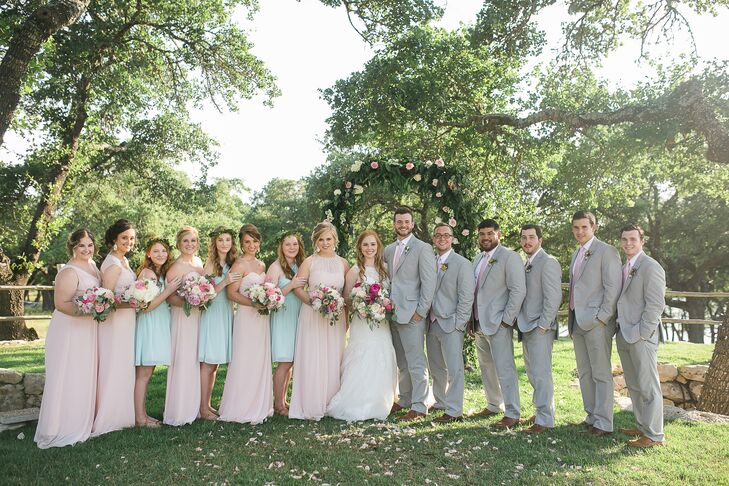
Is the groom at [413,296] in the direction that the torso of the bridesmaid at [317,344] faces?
no

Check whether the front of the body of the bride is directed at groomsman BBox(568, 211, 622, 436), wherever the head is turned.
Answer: no

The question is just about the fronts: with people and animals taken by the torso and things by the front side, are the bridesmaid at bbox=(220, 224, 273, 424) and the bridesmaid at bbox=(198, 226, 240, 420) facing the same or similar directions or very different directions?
same or similar directions

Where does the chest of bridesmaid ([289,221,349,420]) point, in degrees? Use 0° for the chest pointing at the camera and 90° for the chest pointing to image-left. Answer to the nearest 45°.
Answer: approximately 0°

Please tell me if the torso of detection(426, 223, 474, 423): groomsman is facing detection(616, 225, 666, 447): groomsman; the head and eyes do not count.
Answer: no

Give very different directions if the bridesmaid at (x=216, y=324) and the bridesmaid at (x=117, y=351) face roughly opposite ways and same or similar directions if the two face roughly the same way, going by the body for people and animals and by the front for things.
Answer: same or similar directions

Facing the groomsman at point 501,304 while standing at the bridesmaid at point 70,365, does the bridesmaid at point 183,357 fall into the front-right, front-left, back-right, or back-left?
front-left

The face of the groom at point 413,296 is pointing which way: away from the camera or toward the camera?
toward the camera

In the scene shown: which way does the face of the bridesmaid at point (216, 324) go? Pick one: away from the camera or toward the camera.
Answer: toward the camera

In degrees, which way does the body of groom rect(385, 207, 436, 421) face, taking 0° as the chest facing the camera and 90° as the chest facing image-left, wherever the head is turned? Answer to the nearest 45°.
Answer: approximately 45°

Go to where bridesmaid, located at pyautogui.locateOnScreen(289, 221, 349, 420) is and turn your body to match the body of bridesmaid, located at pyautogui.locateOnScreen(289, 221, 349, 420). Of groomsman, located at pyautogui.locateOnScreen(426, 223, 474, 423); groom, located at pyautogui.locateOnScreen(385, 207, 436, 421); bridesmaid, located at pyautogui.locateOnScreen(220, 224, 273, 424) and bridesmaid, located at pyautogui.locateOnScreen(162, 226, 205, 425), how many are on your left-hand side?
2

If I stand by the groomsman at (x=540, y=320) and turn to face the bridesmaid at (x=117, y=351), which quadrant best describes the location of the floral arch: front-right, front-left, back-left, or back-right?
front-right

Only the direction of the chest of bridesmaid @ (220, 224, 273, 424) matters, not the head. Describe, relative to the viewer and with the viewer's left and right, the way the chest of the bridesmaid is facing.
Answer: facing the viewer and to the right of the viewer

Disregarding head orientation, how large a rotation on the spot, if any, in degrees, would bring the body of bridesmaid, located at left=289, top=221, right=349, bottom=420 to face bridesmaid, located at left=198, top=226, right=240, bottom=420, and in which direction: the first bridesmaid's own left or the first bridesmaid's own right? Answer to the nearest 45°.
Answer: approximately 90° to the first bridesmaid's own right

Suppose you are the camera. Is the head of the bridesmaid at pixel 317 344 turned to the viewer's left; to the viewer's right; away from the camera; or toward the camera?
toward the camera
